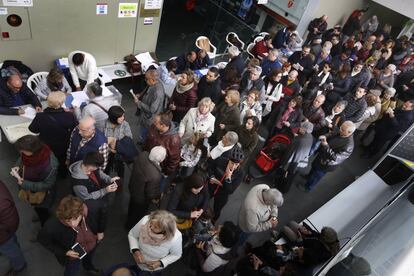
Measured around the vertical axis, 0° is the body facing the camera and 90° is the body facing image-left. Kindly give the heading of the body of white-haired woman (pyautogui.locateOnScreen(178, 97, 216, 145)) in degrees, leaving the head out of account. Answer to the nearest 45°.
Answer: approximately 0°

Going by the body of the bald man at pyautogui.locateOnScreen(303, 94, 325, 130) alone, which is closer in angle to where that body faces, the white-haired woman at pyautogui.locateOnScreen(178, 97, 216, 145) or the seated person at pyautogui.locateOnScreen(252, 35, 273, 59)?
the white-haired woman

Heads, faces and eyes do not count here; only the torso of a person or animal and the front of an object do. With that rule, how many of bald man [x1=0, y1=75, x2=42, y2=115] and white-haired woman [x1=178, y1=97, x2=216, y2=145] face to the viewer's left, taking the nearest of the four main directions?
0

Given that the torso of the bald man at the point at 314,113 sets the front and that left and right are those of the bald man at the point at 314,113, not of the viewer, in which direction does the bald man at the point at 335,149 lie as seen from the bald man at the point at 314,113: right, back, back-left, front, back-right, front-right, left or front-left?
left

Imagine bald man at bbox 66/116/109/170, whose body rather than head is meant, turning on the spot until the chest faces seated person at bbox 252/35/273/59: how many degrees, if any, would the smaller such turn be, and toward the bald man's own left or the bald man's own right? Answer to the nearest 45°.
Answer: approximately 180°

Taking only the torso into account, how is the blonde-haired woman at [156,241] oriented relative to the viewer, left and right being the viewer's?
facing the viewer and to the left of the viewer

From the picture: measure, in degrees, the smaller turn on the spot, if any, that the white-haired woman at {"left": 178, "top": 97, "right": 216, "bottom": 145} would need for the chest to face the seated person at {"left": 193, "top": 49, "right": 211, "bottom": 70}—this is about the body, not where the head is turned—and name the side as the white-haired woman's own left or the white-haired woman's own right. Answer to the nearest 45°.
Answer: approximately 180°

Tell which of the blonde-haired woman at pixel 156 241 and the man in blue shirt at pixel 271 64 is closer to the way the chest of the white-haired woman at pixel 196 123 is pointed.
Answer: the blonde-haired woman

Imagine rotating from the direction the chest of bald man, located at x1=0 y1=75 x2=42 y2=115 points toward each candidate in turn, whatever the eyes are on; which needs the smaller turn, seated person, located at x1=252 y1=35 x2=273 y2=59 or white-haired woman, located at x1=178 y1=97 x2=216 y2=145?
the white-haired woman

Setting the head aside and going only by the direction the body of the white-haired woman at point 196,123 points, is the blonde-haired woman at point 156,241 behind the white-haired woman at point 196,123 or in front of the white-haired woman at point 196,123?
in front

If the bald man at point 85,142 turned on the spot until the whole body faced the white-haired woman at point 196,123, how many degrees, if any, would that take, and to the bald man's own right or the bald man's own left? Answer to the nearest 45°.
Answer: approximately 135° to the bald man's own left
